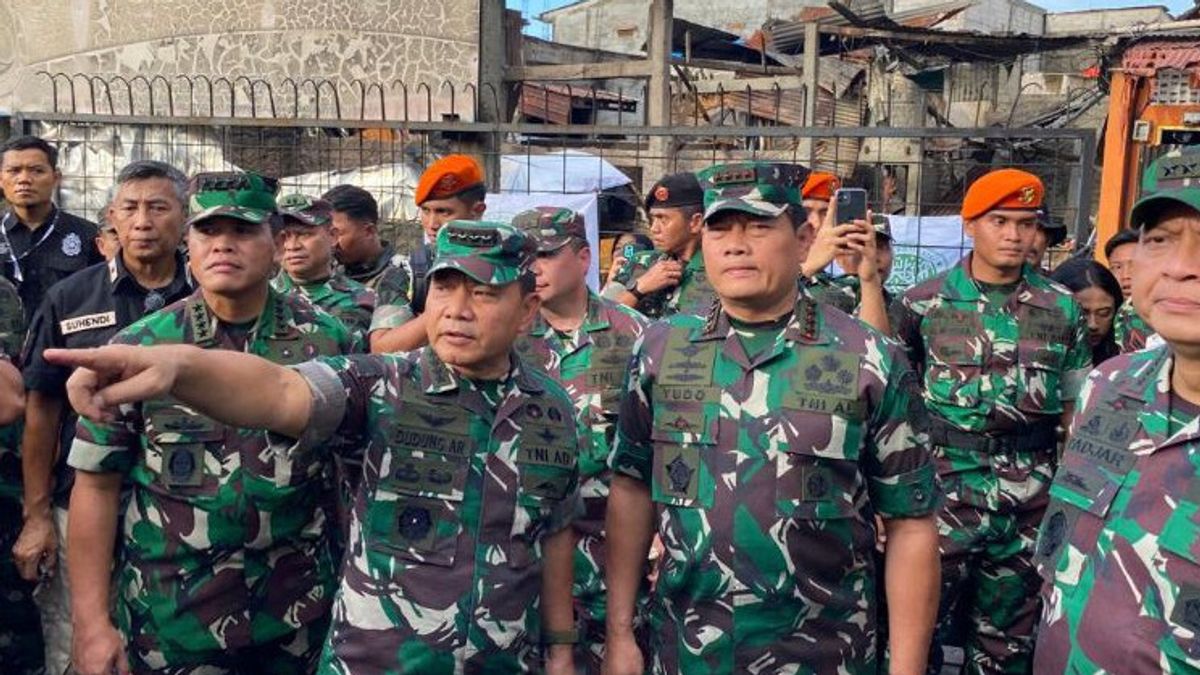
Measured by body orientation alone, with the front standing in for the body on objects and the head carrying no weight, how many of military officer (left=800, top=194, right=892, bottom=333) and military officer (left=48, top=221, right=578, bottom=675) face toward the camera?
2

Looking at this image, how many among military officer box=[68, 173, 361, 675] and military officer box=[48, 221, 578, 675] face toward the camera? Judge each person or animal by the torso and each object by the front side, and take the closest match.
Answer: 2

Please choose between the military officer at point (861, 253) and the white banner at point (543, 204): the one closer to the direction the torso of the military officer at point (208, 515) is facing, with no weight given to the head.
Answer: the military officer

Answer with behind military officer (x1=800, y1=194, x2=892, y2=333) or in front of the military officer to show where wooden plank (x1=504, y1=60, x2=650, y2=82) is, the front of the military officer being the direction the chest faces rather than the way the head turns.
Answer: behind

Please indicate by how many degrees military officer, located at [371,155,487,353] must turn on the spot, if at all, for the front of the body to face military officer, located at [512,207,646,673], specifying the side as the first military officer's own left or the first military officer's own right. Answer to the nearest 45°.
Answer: approximately 90° to the first military officer's own left
